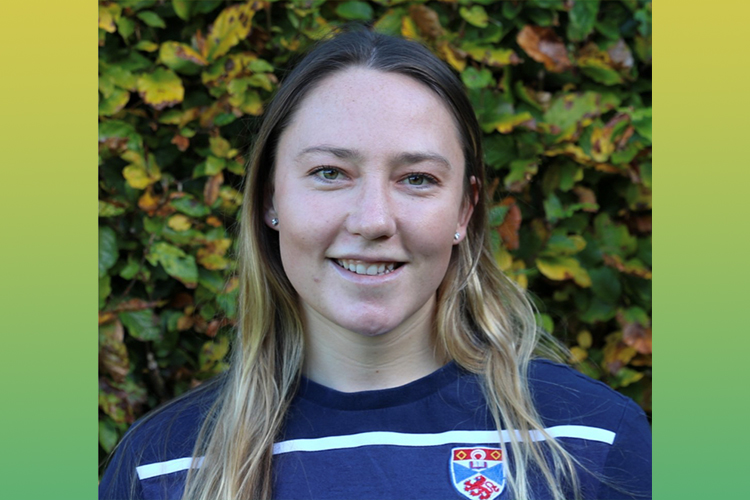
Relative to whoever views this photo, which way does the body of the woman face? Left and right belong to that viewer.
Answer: facing the viewer

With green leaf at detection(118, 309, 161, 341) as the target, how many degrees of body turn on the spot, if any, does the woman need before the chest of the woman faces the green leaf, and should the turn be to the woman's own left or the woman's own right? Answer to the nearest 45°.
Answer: approximately 135° to the woman's own right

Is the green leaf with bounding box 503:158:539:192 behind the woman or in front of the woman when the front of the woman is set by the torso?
behind

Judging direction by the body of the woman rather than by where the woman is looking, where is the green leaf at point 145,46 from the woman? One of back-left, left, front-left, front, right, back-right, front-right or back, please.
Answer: back-right

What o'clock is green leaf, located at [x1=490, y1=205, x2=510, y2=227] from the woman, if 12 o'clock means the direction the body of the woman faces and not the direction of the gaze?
The green leaf is roughly at 7 o'clock from the woman.

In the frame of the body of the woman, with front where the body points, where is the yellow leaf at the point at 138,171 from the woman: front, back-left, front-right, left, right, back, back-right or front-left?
back-right

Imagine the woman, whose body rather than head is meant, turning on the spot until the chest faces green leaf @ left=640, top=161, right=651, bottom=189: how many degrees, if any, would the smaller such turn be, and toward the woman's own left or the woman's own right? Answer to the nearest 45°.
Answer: approximately 135° to the woman's own left

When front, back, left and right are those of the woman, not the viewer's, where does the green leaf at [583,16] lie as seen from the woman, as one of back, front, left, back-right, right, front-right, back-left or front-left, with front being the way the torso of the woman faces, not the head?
back-left

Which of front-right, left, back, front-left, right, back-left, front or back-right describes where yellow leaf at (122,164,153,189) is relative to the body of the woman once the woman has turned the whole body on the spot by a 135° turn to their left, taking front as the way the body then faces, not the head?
left
